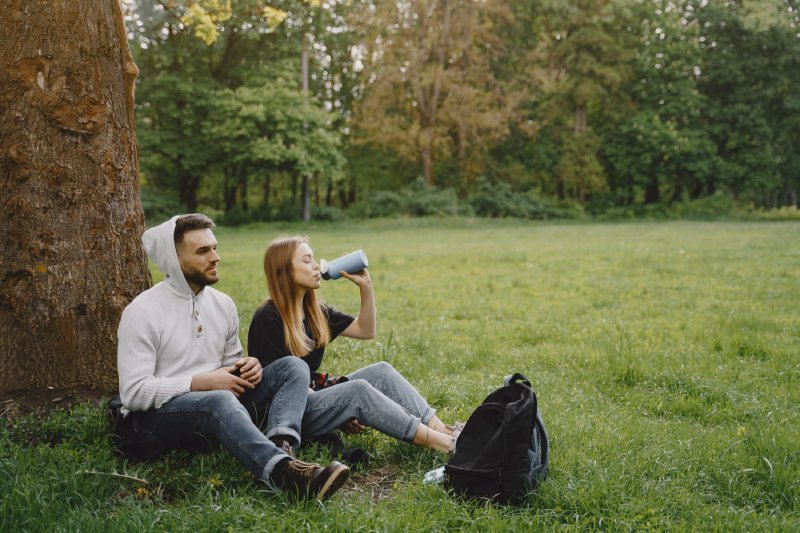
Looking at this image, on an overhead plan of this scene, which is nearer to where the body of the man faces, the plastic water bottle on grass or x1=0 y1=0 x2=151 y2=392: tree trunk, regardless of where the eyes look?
the plastic water bottle on grass

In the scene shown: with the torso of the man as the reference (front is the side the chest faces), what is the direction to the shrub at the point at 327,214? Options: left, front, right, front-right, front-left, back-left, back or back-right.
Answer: back-left

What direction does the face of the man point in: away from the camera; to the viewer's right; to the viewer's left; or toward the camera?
to the viewer's right

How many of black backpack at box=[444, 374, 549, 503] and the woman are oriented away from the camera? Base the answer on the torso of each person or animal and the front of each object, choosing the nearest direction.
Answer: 0

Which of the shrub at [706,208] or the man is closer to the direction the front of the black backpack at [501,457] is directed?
the man

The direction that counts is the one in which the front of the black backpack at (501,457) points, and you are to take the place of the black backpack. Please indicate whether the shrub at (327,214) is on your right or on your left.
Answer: on your right

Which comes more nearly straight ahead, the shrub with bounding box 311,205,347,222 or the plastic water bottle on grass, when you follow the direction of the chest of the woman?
the plastic water bottle on grass

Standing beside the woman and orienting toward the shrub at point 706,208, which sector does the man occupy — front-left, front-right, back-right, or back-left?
back-left

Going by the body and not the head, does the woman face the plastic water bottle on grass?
yes

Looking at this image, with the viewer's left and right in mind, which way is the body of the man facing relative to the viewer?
facing the viewer and to the right of the viewer

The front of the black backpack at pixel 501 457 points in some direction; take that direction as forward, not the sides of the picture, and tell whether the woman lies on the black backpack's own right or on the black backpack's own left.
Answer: on the black backpack's own right

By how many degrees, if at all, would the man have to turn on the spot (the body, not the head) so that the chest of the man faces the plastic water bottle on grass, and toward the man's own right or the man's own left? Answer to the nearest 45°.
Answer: approximately 45° to the man's own left

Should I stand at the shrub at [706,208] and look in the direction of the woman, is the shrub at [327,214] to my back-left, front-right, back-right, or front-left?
front-right

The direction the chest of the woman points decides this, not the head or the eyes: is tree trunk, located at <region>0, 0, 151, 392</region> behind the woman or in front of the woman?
behind

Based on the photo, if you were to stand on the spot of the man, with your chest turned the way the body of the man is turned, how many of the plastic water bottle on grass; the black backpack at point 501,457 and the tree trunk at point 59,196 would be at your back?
1

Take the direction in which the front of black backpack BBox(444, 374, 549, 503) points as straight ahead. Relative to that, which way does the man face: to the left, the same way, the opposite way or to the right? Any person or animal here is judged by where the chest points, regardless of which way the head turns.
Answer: to the left

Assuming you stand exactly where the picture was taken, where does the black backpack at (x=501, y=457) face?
facing the viewer and to the left of the viewer
